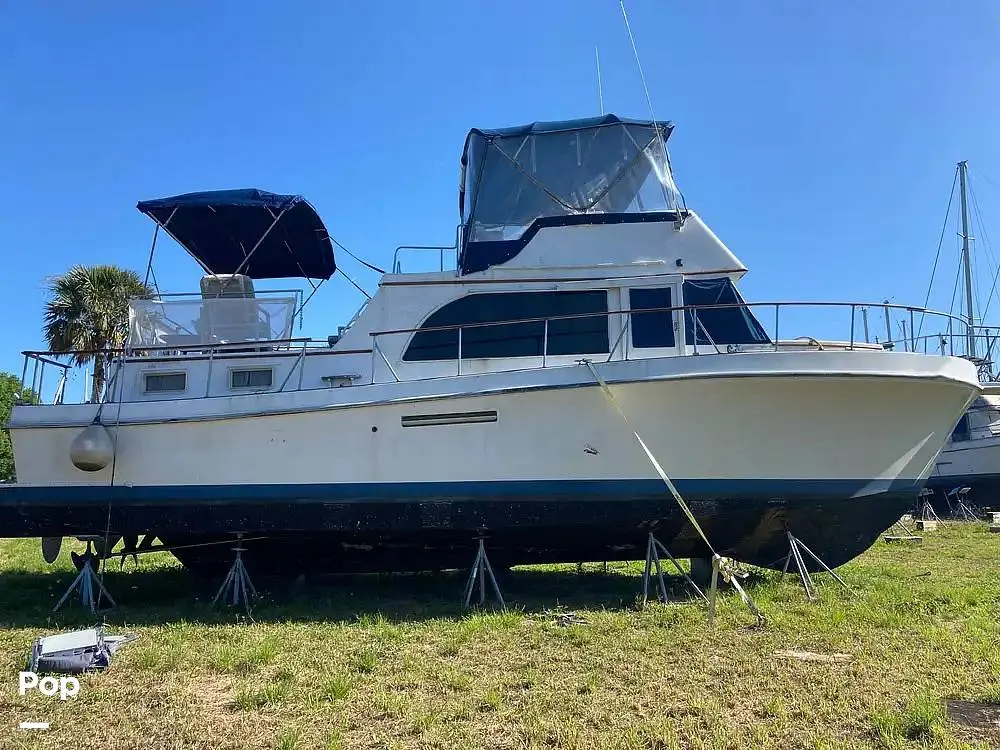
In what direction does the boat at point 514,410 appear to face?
to the viewer's right

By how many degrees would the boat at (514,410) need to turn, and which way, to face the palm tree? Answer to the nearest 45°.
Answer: approximately 135° to its left
